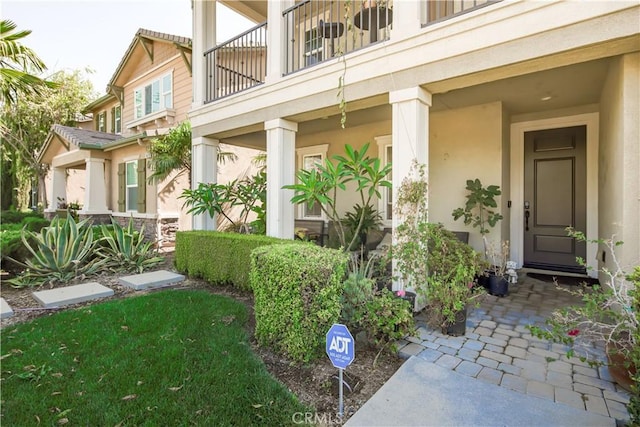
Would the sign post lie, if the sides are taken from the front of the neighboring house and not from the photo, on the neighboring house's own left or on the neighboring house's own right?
on the neighboring house's own left

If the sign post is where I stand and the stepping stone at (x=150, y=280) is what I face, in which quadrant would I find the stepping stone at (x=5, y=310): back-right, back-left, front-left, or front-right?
front-left

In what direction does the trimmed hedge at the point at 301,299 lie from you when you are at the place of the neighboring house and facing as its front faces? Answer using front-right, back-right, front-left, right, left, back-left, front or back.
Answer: front-left

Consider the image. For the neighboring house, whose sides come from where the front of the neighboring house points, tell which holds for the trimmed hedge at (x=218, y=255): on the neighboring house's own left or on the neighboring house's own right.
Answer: on the neighboring house's own left

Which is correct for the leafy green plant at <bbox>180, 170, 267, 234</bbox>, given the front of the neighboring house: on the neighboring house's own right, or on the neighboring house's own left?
on the neighboring house's own left

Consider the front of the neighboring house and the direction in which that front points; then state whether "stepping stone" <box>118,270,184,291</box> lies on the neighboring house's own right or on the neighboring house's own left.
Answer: on the neighboring house's own left

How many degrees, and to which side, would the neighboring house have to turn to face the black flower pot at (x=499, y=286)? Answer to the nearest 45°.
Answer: approximately 90° to its left

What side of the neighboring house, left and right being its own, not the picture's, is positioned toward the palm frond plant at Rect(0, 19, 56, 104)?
front

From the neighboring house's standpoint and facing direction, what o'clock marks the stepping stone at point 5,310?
The stepping stone is roughly at 11 o'clock from the neighboring house.

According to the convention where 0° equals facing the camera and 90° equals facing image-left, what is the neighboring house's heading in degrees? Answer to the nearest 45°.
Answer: approximately 45°

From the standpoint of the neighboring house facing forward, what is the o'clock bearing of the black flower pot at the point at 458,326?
The black flower pot is roughly at 10 o'clock from the neighboring house.

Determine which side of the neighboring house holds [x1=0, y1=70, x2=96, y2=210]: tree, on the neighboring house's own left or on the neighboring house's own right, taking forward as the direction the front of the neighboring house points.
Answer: on the neighboring house's own right

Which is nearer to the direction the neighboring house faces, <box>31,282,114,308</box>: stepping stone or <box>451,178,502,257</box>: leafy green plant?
the stepping stone

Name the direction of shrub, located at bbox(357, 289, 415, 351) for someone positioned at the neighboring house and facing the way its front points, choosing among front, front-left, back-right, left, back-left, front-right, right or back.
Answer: front-left

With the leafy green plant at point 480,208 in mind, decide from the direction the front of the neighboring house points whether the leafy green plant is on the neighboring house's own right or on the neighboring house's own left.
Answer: on the neighboring house's own left
